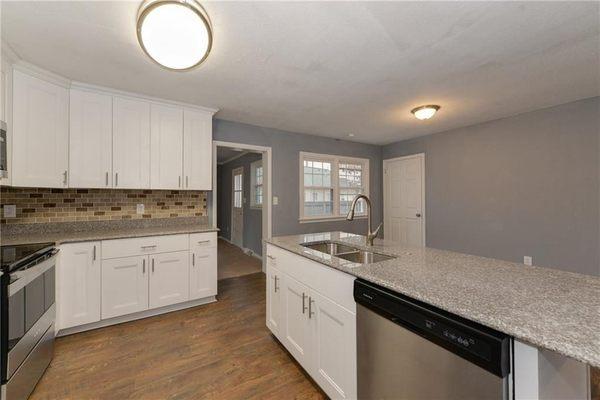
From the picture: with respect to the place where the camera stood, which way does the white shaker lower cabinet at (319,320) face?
facing the viewer and to the left of the viewer

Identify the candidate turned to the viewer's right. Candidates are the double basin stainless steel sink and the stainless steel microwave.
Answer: the stainless steel microwave

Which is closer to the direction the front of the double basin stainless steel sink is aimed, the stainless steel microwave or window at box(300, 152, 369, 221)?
the stainless steel microwave

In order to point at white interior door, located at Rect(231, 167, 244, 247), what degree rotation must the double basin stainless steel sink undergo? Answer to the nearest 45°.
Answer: approximately 90° to its right

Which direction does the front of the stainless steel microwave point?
to the viewer's right

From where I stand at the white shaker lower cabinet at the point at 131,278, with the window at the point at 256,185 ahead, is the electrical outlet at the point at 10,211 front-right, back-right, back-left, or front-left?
back-left

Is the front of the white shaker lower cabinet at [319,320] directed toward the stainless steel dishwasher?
no

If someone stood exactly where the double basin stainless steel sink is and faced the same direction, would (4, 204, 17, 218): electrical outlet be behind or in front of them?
in front

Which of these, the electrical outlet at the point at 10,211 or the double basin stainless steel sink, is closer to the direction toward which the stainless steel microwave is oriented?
the double basin stainless steel sink

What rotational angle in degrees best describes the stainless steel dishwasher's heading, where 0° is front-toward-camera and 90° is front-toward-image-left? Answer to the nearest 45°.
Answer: approximately 45°

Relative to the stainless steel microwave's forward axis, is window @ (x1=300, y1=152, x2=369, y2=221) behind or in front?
in front

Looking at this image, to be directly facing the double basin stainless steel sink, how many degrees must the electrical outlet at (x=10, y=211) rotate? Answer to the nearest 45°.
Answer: approximately 45° to its left
